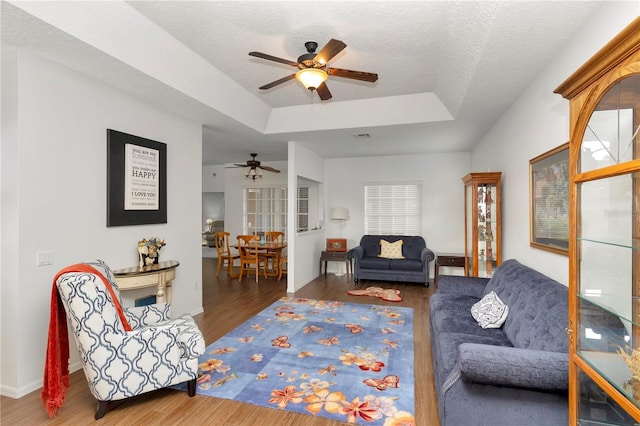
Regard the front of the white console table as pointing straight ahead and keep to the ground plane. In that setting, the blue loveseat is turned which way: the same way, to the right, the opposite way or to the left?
to the right

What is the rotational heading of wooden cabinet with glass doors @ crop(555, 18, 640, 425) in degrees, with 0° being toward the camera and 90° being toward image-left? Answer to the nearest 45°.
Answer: approximately 45°

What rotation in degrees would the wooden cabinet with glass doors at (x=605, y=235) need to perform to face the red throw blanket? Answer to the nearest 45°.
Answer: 0° — it already faces it

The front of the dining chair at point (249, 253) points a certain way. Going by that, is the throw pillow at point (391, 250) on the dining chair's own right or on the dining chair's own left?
on the dining chair's own right

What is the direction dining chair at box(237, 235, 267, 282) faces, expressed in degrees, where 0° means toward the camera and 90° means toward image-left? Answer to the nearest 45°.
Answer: approximately 225°

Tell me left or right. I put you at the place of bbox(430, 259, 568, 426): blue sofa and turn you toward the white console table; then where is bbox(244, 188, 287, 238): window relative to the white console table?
right

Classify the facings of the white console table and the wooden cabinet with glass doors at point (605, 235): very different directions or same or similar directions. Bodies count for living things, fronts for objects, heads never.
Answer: very different directions

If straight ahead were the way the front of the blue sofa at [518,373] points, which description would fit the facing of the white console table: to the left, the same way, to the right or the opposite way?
the opposite way

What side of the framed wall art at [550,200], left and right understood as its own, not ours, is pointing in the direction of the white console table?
front

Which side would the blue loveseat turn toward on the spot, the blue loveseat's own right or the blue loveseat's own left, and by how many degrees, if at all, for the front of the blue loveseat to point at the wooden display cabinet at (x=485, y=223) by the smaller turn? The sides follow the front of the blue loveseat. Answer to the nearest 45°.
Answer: approximately 45° to the blue loveseat's own left

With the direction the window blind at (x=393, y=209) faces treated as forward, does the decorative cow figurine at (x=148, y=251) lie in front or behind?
in front

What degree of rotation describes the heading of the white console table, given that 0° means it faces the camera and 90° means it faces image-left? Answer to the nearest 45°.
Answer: approximately 315°

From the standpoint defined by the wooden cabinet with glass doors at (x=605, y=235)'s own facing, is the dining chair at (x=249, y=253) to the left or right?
on its right

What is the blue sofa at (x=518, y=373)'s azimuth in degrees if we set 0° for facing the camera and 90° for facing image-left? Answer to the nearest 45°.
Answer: approximately 90°

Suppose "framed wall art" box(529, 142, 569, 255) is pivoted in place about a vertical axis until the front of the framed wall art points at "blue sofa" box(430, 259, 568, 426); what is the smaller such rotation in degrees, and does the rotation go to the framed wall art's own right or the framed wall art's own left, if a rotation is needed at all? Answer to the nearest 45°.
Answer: approximately 45° to the framed wall art's own left

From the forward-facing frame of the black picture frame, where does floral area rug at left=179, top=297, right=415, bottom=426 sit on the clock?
The floral area rug is roughly at 12 o'clock from the black picture frame.

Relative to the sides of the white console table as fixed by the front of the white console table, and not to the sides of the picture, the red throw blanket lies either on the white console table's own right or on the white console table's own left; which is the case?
on the white console table's own right

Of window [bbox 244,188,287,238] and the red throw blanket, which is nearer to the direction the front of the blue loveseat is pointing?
the red throw blanket
